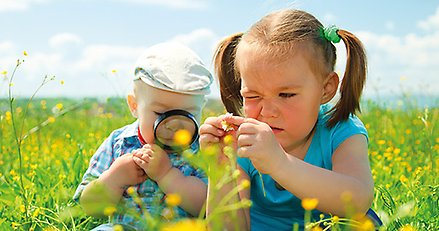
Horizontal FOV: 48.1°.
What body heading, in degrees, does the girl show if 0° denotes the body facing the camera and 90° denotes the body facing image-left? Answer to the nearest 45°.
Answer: approximately 45°

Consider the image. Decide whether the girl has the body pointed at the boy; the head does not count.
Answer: no

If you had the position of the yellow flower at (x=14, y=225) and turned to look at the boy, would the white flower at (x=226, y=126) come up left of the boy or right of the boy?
right

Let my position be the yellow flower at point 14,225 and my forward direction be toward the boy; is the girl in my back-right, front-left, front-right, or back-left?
front-right

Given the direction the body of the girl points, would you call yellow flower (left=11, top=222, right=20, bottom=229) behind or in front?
in front

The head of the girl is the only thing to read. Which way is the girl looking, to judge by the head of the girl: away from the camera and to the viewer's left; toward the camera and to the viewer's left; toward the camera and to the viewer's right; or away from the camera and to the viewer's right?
toward the camera and to the viewer's left
